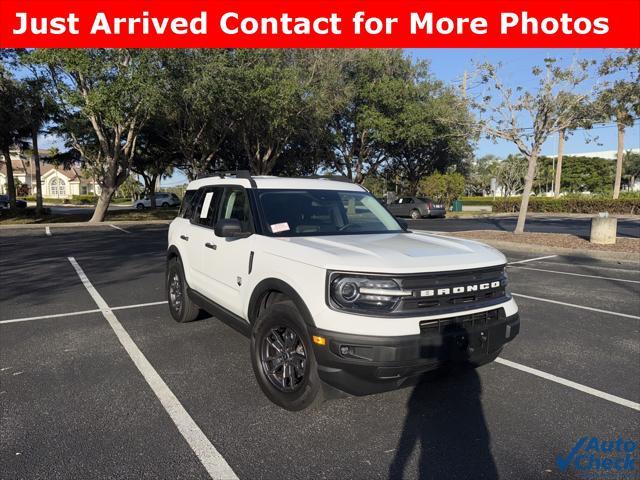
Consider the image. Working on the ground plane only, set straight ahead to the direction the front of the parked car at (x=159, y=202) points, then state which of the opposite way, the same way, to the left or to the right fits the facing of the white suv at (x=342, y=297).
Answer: to the left

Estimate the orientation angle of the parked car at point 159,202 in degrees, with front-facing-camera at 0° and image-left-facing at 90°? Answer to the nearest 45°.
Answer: approximately 90°

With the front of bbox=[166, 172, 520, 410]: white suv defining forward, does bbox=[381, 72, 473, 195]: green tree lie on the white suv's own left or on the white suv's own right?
on the white suv's own left

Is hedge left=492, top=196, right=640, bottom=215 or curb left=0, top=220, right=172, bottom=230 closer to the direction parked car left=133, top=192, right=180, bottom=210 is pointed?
the curb

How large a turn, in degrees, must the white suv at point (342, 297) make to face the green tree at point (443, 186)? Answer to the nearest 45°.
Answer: approximately 135° to its left

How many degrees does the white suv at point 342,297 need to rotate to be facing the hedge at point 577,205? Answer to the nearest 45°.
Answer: approximately 90° to its left

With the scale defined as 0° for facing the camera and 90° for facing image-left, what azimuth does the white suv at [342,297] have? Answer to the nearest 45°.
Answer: approximately 315°

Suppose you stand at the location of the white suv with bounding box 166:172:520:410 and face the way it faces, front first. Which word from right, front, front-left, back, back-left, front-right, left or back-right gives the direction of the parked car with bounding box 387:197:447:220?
back-left

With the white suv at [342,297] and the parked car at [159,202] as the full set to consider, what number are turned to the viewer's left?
1

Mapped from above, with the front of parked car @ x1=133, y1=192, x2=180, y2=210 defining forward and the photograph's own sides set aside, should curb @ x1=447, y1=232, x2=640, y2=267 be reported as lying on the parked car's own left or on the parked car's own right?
on the parked car's own left

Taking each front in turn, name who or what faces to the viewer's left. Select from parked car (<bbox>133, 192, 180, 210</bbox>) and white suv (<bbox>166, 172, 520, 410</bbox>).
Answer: the parked car

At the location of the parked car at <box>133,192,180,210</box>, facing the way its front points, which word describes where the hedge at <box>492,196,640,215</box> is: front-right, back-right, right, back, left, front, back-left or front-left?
back-left
